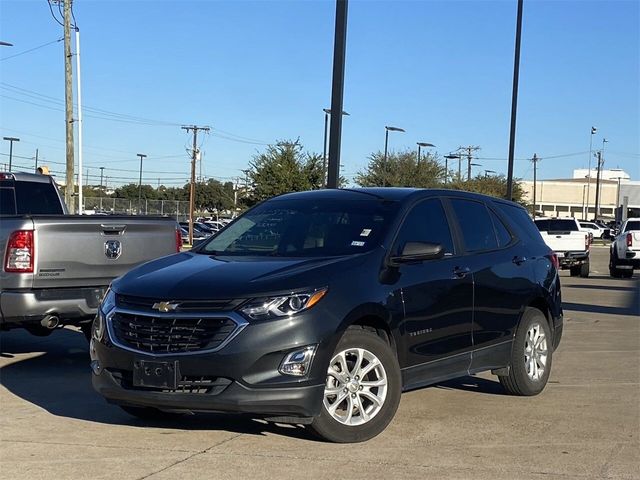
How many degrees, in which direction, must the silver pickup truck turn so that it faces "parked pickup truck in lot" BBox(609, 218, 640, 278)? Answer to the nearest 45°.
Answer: approximately 90° to its right

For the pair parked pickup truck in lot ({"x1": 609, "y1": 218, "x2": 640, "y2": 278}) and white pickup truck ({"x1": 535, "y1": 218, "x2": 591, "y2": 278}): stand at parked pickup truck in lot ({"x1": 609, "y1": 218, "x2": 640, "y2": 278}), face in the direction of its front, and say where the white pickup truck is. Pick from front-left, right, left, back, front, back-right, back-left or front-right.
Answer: left

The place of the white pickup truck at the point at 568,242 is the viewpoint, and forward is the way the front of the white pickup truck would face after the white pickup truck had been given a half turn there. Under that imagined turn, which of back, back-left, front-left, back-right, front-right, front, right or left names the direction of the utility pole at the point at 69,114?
right

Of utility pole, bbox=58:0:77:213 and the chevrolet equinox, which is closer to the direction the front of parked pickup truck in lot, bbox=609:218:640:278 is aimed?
the utility pole

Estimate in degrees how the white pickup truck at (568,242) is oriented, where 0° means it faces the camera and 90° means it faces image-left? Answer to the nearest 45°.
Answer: approximately 180°

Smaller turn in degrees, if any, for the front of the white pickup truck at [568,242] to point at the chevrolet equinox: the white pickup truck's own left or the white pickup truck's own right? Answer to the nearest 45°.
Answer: approximately 180°

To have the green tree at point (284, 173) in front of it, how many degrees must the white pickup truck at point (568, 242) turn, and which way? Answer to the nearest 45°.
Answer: approximately 45° to its left

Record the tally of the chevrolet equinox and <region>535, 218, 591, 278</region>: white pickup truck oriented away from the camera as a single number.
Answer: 1

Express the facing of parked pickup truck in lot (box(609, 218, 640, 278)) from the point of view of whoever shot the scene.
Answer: facing away from the viewer and to the left of the viewer

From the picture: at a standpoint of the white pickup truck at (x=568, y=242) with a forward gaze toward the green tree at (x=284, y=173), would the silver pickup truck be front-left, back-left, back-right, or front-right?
back-left

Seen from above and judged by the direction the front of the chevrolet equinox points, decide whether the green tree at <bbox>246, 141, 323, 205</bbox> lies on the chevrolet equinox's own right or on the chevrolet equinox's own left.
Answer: on the chevrolet equinox's own right

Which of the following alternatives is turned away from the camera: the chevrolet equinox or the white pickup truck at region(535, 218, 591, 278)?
the white pickup truck

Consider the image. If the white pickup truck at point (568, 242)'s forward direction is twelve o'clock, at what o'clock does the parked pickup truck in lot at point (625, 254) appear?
The parked pickup truck in lot is roughly at 2 o'clock from the white pickup truck.

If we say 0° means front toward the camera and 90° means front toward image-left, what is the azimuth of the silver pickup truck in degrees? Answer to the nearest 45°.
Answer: approximately 135°
